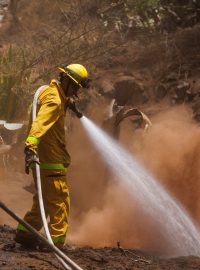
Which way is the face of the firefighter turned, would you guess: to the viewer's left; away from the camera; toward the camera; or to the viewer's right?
to the viewer's right

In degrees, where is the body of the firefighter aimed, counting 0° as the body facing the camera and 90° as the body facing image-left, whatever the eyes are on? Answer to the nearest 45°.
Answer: approximately 270°
